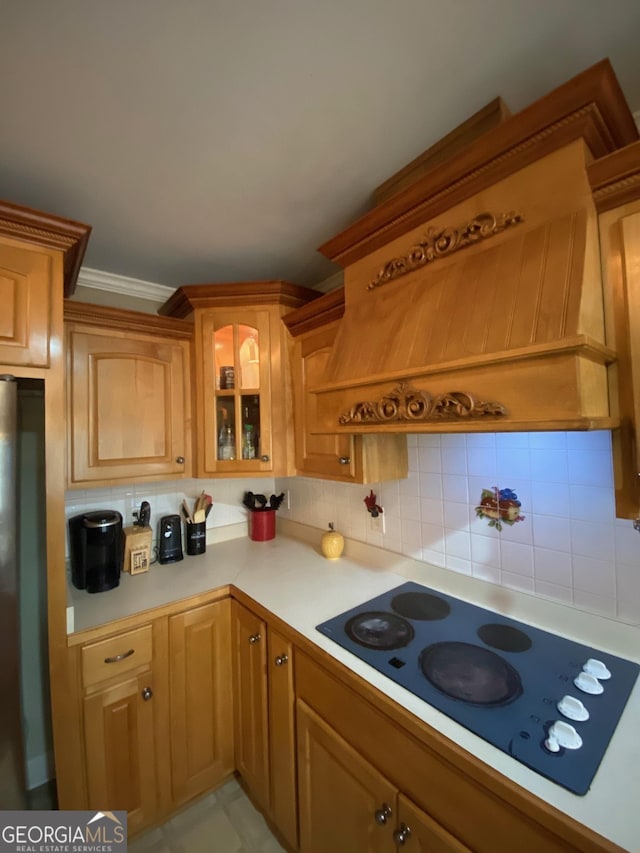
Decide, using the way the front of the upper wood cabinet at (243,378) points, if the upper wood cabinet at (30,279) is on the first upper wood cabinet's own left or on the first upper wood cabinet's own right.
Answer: on the first upper wood cabinet's own right

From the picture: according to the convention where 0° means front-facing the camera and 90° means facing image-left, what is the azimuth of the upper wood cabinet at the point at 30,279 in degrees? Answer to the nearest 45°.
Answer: approximately 315°

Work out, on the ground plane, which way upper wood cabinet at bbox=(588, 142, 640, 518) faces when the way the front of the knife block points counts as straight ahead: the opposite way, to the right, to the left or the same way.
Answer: to the right

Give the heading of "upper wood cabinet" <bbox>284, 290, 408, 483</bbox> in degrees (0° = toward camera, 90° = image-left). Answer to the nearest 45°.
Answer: approximately 45°

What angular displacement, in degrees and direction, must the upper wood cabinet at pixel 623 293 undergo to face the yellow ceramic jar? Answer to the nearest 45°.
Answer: approximately 45° to its right

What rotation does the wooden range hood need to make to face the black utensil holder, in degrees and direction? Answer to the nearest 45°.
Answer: approximately 45° to its right

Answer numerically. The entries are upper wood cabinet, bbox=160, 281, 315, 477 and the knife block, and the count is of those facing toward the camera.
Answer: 2

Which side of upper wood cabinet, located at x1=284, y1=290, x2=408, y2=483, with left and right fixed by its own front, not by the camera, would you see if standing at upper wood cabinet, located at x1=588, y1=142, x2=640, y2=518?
left

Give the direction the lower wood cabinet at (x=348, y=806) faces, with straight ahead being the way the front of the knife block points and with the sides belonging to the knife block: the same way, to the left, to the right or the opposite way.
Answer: to the right

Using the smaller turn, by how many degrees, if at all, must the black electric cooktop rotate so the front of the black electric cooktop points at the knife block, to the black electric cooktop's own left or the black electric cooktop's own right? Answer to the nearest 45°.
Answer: approximately 45° to the black electric cooktop's own right
